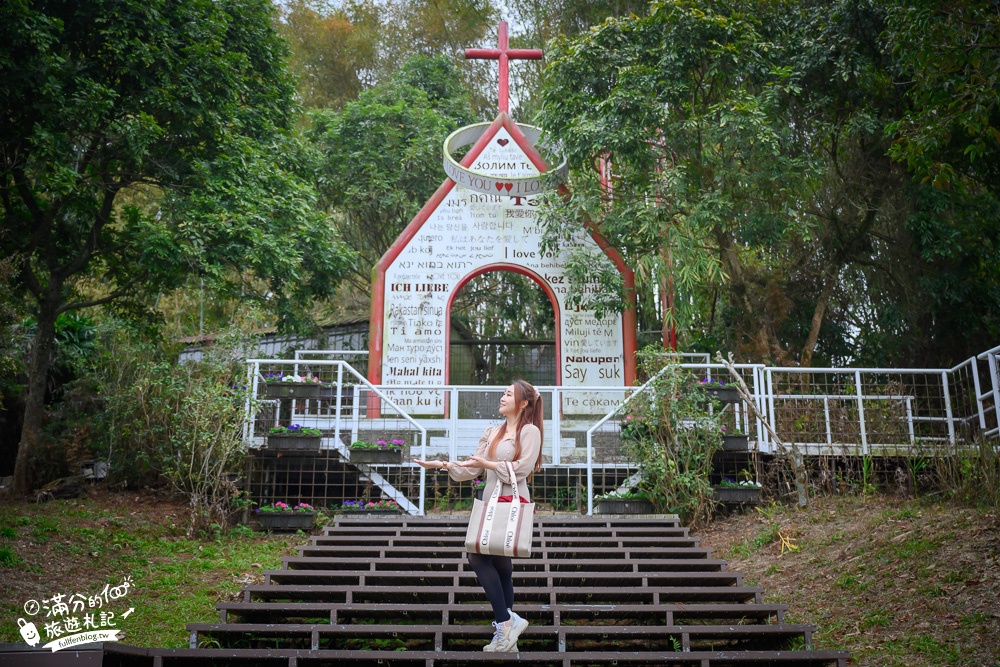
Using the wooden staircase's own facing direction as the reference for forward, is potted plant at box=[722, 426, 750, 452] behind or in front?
behind

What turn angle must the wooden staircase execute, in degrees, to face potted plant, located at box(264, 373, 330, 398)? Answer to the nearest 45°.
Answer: approximately 135° to its right

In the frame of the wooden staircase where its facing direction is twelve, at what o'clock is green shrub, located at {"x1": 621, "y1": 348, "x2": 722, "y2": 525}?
The green shrub is roughly at 7 o'clock from the wooden staircase.

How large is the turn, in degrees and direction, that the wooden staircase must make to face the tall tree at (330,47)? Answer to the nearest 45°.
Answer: approximately 180°

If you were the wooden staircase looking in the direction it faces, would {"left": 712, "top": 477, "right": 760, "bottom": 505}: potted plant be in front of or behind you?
behind

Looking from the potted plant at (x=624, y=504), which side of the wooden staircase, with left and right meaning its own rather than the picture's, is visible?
back

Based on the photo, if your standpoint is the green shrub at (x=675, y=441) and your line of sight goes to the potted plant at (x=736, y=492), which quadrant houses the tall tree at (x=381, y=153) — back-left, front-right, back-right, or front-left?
back-left

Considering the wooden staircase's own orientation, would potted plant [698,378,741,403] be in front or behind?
behind

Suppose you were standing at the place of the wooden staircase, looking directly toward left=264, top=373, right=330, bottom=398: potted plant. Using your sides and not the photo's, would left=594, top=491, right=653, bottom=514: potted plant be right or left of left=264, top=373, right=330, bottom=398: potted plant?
right

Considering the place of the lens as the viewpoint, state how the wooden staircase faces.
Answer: facing the viewer

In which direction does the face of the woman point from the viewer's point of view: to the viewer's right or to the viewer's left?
to the viewer's left
